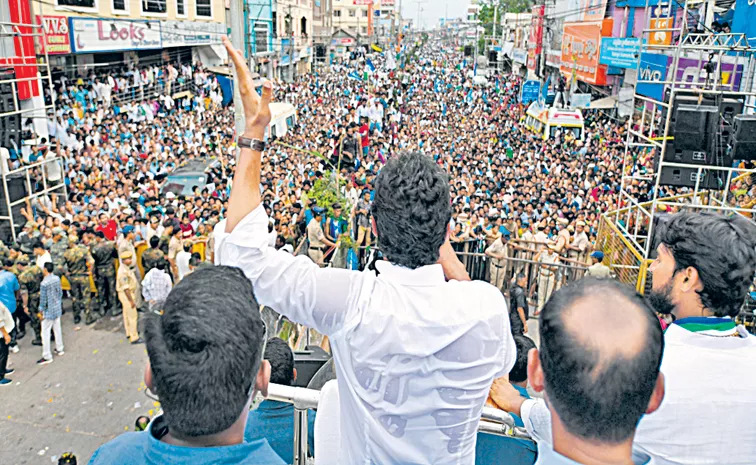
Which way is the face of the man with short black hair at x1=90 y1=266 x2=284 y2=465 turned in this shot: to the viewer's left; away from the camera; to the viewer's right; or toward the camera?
away from the camera

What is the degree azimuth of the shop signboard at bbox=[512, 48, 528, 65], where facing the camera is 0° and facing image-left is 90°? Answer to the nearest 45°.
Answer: approximately 45°

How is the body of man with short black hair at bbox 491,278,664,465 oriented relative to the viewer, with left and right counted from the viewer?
facing away from the viewer

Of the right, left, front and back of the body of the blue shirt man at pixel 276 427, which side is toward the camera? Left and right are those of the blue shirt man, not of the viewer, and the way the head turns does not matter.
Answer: back

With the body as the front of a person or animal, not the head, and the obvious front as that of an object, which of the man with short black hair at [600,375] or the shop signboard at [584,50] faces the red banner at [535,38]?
the man with short black hair

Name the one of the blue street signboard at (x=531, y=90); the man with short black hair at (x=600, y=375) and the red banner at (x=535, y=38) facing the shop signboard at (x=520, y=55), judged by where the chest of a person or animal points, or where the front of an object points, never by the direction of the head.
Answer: the man with short black hair

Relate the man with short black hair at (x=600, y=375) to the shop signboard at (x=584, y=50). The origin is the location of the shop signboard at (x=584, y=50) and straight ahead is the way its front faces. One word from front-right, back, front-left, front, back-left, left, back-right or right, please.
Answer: front-left

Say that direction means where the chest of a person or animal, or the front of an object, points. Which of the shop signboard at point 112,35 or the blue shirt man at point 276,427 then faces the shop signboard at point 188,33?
the blue shirt man

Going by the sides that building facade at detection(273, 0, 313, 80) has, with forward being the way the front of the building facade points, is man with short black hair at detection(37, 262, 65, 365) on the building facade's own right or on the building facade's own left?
on the building facade's own right

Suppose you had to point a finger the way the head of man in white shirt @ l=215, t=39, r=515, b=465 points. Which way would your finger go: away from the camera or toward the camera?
away from the camera

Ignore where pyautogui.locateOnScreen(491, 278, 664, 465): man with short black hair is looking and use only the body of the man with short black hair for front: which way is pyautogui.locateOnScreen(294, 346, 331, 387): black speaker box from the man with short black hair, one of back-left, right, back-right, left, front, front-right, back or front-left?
front-left

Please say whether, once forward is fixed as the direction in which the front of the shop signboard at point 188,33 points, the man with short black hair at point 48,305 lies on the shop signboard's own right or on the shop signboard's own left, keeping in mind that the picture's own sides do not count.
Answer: on the shop signboard's own right

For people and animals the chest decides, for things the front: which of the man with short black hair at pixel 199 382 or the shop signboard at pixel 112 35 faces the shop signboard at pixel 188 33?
the man with short black hair

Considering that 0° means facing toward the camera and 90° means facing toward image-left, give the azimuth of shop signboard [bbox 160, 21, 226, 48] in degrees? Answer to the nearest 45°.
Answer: approximately 315°

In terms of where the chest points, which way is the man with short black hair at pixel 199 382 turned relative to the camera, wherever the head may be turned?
away from the camera
